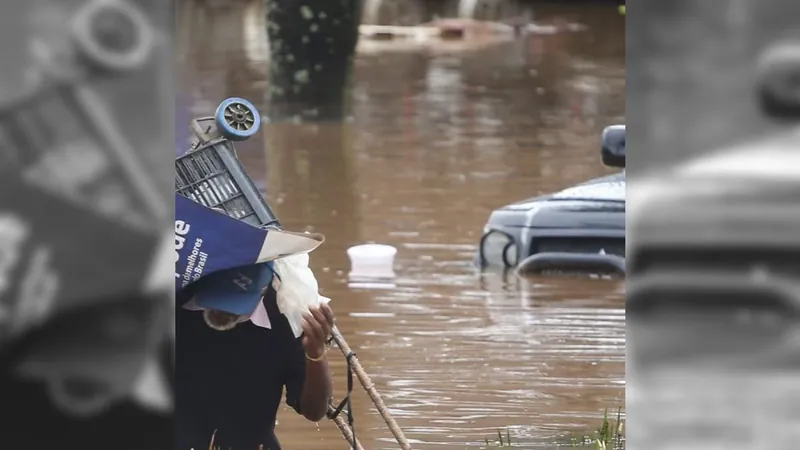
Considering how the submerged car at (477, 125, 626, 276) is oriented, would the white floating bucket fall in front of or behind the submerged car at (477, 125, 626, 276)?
in front

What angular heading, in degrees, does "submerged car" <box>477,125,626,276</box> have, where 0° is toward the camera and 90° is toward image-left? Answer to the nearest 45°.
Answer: approximately 45°

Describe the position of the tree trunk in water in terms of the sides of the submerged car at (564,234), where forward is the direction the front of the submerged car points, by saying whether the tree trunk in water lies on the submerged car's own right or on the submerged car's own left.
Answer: on the submerged car's own right

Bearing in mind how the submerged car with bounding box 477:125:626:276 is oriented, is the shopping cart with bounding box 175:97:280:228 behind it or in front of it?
in front
